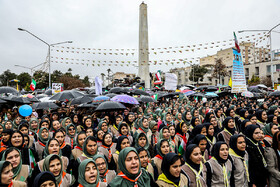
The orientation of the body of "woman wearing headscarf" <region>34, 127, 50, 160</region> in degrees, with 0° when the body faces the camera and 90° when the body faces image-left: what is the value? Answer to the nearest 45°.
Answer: approximately 315°

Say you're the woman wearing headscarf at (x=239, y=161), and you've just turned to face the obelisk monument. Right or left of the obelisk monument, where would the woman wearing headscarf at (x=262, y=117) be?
right

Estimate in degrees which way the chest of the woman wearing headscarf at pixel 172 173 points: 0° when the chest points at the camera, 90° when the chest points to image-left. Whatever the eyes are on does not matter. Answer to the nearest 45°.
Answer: approximately 315°

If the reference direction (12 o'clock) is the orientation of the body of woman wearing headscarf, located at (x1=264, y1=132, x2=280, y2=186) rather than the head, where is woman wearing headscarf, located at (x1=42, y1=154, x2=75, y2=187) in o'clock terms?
woman wearing headscarf, located at (x1=42, y1=154, x2=75, y2=187) is roughly at 3 o'clock from woman wearing headscarf, located at (x1=264, y1=132, x2=280, y2=186).

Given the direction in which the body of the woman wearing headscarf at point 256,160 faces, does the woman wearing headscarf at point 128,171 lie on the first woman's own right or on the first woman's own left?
on the first woman's own right

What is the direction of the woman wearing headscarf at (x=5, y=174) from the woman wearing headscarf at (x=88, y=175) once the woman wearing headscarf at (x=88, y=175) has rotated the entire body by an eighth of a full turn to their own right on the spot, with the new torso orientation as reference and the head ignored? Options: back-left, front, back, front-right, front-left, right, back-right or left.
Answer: right
